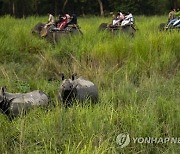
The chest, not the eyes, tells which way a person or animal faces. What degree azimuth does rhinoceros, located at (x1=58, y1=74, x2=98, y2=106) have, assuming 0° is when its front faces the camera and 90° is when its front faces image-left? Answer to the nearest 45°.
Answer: approximately 45°

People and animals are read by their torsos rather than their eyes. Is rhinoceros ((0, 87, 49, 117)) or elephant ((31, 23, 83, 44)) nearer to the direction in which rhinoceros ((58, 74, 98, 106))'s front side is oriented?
the rhinoceros

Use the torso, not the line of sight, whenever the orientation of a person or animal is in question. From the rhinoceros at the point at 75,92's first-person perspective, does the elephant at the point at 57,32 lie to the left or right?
on its right

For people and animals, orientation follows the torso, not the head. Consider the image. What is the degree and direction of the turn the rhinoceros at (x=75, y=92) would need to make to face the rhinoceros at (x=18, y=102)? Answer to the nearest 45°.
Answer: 0° — it already faces it
